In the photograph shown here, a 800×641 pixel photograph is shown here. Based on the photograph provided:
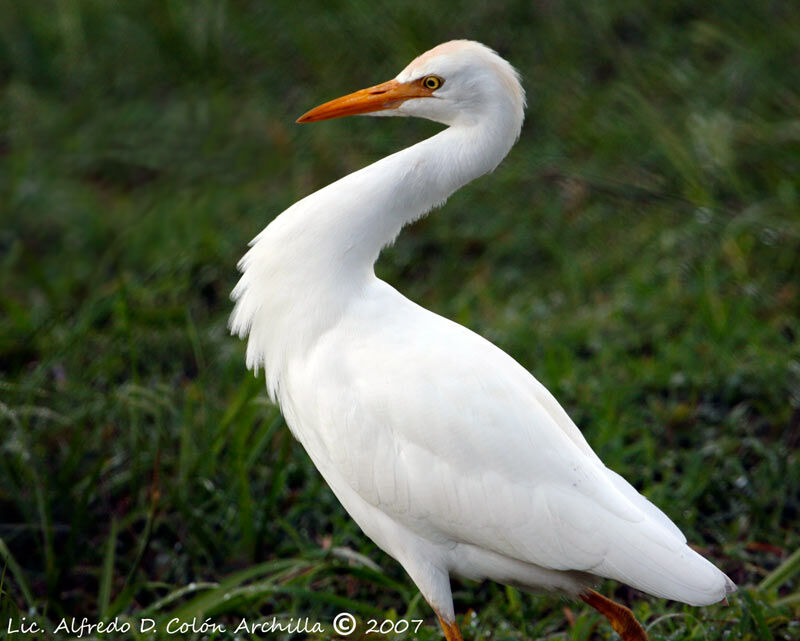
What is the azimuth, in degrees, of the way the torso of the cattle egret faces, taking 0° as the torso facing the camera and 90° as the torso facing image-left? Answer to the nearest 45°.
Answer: approximately 90°
